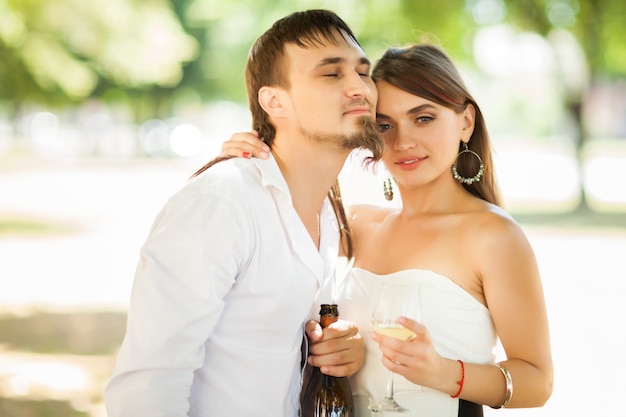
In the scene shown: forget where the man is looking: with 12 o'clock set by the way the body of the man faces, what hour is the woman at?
The woman is roughly at 10 o'clock from the man.

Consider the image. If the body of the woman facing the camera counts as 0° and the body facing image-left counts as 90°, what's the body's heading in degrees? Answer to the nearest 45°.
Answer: approximately 45°

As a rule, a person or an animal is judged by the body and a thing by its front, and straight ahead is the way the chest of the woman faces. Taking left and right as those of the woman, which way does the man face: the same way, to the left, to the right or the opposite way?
to the left

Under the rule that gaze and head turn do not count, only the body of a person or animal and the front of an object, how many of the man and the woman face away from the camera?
0

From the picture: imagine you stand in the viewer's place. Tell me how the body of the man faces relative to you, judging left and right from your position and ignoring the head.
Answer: facing the viewer and to the right of the viewer
